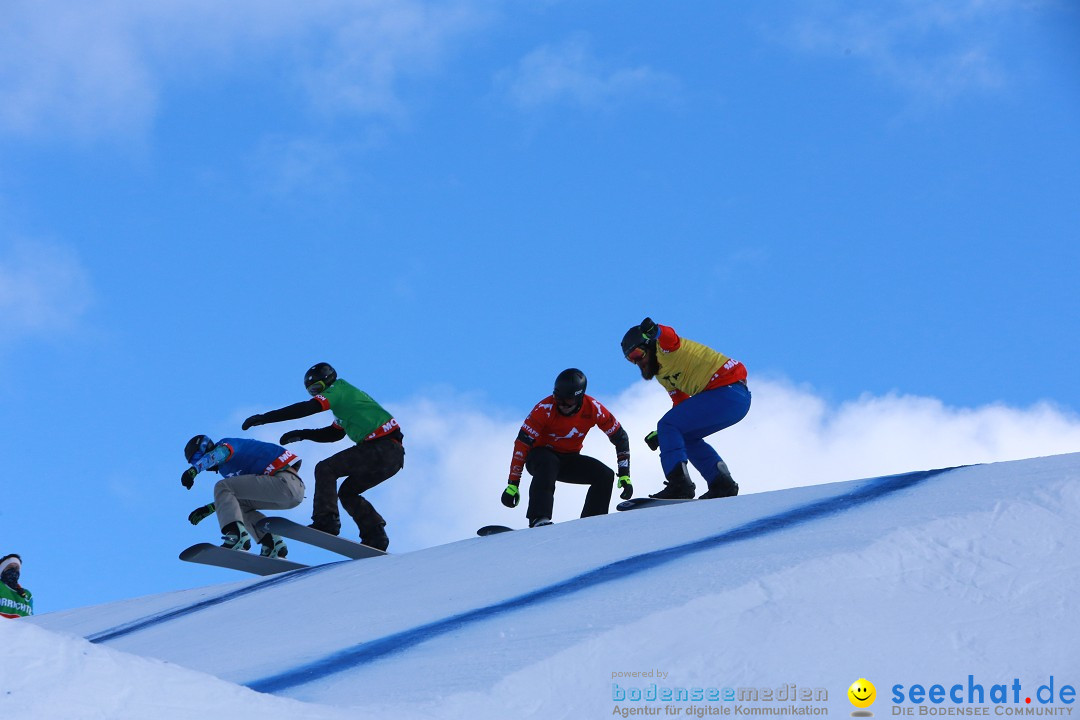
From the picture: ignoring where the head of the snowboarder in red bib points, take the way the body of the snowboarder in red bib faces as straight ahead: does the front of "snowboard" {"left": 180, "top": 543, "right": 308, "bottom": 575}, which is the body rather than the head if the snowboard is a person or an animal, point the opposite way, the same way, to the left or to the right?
to the right

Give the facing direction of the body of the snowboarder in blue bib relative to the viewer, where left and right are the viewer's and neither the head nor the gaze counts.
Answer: facing to the left of the viewer

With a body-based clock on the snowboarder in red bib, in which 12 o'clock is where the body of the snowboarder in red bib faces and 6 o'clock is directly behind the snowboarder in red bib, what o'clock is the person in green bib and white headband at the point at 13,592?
The person in green bib and white headband is roughly at 4 o'clock from the snowboarder in red bib.

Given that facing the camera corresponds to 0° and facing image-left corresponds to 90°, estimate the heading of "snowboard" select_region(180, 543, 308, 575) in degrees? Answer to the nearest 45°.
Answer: approximately 90°

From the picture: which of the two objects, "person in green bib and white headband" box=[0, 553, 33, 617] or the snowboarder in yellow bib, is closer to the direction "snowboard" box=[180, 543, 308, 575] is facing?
the person in green bib and white headband

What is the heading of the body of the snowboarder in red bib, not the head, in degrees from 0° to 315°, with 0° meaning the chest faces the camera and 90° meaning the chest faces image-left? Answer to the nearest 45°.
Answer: approximately 0°

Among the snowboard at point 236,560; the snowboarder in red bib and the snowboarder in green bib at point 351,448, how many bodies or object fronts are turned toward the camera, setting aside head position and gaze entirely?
1

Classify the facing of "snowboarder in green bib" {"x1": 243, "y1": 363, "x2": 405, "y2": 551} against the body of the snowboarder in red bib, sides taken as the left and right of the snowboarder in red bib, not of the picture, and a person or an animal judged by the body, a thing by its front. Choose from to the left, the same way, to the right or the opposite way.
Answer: to the right

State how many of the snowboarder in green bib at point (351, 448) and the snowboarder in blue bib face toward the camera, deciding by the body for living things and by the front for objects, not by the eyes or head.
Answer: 0

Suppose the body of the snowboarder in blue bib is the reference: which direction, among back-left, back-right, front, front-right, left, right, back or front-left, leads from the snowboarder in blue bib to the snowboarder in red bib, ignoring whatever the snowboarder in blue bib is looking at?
back-left

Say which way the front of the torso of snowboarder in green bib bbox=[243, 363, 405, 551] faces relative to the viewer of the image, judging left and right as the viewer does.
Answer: facing to the left of the viewer
